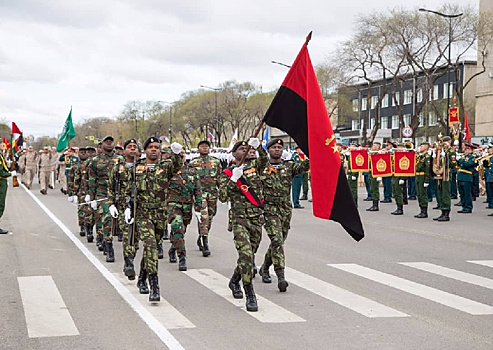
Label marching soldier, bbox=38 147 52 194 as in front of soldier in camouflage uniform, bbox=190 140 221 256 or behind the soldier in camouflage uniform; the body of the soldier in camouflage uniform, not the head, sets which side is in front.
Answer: behind

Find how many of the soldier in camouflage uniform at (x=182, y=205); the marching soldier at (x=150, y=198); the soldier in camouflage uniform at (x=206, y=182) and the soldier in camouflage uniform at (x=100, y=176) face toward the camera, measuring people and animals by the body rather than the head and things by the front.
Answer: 4

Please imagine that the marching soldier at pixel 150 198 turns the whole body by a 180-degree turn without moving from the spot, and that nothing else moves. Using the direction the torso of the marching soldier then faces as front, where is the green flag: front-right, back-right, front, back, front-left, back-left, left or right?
front

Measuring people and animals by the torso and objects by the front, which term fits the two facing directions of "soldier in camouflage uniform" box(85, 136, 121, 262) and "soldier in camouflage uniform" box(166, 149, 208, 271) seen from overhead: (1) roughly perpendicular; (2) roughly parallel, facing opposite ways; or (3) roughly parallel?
roughly parallel

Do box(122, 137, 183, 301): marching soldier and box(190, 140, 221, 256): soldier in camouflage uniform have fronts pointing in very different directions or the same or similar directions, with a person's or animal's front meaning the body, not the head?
same or similar directions

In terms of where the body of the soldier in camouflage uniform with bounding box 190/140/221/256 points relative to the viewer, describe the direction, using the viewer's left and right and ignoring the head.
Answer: facing the viewer

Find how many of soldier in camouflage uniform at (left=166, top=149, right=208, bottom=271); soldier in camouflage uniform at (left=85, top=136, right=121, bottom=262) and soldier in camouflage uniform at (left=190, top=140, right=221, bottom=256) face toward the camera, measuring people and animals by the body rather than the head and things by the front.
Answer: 3

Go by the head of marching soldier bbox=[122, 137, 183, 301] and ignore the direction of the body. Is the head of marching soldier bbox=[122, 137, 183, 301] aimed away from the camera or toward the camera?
toward the camera

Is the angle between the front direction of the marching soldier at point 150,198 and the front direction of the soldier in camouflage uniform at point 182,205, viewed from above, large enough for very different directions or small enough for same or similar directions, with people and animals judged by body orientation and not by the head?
same or similar directions

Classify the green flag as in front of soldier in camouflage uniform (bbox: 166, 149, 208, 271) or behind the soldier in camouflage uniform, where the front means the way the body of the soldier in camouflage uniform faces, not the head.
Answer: behind

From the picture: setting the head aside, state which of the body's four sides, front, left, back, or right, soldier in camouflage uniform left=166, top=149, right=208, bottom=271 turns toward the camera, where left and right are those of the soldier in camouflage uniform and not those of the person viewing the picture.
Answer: front

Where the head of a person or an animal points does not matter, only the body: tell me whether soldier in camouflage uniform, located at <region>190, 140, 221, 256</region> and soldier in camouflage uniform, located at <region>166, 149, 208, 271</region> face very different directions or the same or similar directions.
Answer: same or similar directions

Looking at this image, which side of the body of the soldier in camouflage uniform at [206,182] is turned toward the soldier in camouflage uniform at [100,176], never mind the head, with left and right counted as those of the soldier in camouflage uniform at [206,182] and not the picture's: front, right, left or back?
right
